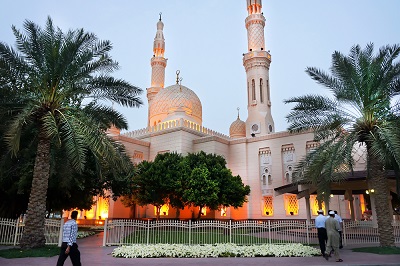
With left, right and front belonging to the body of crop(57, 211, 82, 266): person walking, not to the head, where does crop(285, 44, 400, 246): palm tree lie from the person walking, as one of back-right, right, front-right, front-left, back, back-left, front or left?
front-right

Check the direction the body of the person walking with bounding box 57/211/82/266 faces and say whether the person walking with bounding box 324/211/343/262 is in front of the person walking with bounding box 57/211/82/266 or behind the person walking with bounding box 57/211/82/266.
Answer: in front

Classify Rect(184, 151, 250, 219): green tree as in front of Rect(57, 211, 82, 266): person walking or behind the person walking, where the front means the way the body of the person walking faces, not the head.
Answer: in front

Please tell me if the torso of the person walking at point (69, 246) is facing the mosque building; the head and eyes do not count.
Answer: yes

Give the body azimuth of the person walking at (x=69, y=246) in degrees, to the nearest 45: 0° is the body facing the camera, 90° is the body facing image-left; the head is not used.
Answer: approximately 225°
